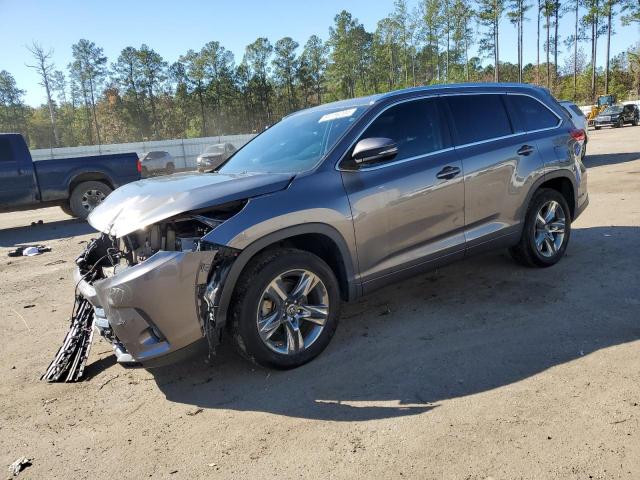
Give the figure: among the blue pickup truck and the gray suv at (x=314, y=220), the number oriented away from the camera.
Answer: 0

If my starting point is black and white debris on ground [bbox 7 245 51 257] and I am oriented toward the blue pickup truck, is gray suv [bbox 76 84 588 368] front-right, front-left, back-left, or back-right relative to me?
back-right

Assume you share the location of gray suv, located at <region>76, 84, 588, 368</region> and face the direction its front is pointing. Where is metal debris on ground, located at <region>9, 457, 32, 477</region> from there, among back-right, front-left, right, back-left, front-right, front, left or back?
front

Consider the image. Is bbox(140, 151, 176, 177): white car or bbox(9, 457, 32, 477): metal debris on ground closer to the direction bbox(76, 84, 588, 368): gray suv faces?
the metal debris on ground

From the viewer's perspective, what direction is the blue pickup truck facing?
to the viewer's left

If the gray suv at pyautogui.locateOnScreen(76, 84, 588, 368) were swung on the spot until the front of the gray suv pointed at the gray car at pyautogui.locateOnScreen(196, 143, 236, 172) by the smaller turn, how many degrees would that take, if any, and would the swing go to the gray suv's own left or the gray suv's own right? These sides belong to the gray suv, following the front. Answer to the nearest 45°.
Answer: approximately 135° to the gray suv's own right

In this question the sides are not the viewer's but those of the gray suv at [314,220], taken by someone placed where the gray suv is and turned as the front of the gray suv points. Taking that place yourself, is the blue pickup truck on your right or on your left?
on your right

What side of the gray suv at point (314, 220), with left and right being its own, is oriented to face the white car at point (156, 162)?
right
